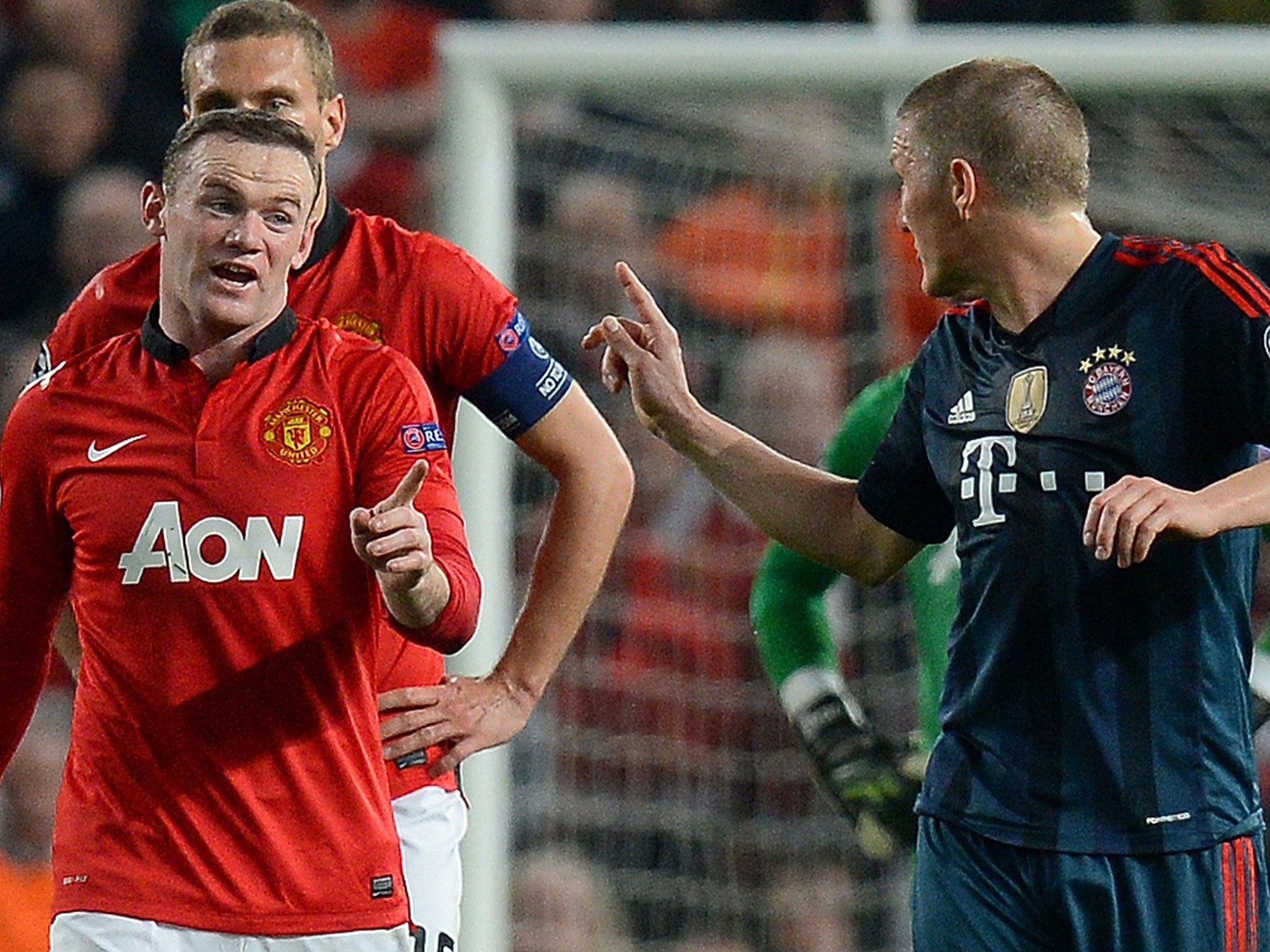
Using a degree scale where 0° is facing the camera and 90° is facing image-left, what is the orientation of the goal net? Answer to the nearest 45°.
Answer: approximately 0°

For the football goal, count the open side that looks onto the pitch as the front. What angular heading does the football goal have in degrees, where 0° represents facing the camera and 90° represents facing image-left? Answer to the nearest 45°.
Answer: approximately 0°
